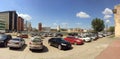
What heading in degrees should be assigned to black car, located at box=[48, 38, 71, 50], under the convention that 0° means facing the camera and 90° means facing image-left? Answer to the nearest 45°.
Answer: approximately 315°
